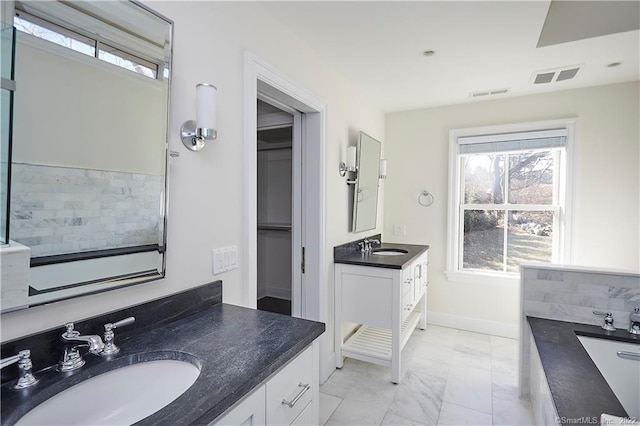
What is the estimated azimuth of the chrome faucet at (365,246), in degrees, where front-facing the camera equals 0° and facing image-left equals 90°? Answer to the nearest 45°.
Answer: approximately 270°

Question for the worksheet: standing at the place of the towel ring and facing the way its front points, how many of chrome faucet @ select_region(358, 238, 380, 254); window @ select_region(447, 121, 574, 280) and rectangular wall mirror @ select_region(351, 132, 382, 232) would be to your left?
1

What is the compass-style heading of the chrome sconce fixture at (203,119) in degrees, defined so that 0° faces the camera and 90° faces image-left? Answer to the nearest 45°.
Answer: approximately 315°

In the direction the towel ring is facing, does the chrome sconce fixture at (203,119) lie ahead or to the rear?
ahead

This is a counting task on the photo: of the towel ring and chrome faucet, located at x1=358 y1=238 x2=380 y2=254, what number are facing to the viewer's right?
1

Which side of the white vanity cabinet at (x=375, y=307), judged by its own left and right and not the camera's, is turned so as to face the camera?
right

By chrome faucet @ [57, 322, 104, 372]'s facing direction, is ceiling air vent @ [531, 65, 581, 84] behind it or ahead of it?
ahead

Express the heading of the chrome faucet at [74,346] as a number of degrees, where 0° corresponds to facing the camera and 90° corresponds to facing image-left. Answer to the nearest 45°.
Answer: approximately 315°

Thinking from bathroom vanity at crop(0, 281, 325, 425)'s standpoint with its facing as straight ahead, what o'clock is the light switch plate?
The light switch plate is roughly at 8 o'clock from the bathroom vanity.
